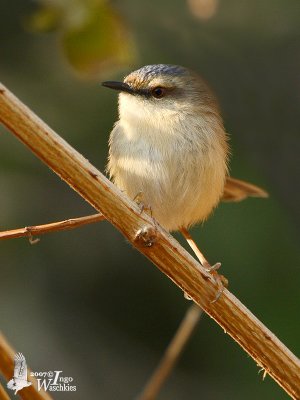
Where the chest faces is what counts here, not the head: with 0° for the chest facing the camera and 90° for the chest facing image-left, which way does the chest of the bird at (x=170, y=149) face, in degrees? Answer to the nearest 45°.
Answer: approximately 45°
